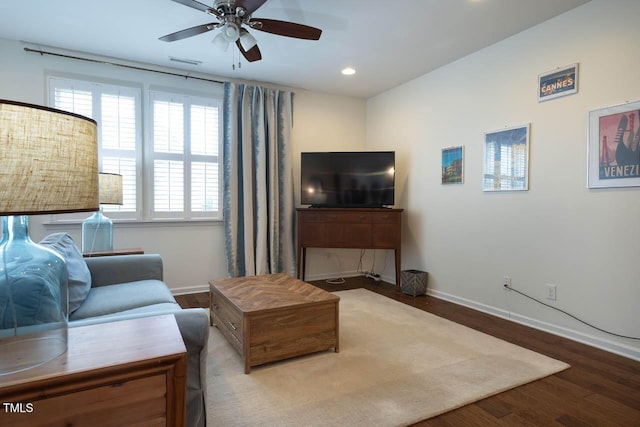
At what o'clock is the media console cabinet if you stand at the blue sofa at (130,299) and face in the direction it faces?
The media console cabinet is roughly at 11 o'clock from the blue sofa.

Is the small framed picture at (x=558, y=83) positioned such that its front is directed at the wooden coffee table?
yes

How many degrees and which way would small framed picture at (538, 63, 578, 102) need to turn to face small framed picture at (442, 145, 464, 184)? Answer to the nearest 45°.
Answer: approximately 90° to its right

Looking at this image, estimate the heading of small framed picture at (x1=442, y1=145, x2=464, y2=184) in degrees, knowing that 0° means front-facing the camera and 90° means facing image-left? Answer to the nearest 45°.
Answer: approximately 45°

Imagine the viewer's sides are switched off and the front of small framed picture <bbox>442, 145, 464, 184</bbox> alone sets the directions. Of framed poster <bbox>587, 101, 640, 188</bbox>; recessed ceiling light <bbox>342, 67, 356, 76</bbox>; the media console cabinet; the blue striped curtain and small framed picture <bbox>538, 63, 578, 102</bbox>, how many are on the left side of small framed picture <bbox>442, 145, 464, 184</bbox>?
2

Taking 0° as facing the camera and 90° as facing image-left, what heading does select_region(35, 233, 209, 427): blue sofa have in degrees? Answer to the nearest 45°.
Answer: approximately 270°

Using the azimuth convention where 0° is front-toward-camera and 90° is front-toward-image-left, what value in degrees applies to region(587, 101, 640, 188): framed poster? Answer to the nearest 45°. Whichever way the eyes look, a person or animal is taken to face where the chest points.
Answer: approximately 45°

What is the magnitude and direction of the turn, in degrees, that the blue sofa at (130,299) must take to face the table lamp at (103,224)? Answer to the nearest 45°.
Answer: approximately 90° to its left
